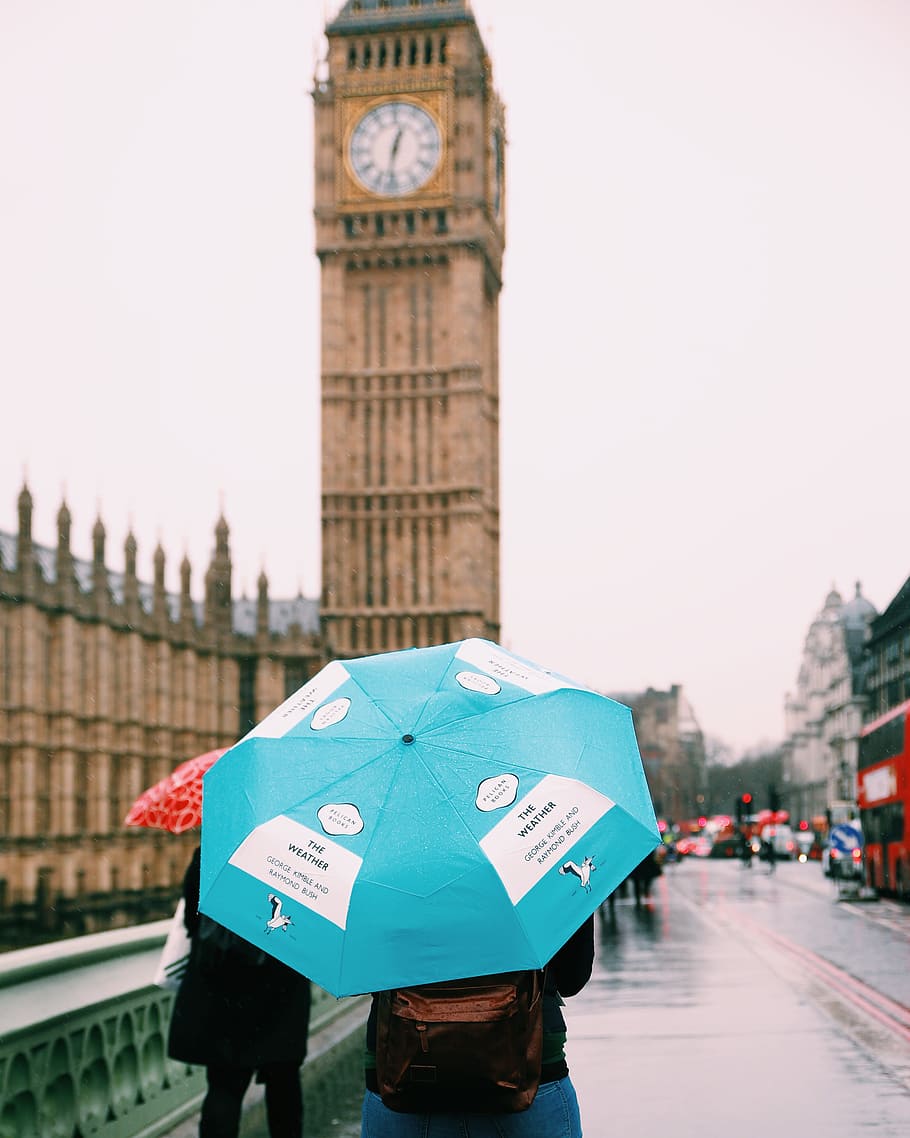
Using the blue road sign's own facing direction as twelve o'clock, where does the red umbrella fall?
The red umbrella is roughly at 12 o'clock from the blue road sign.

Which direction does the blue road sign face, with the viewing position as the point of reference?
facing the viewer

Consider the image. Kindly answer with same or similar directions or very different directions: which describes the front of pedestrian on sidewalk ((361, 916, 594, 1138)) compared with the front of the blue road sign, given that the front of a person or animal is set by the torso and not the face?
very different directions

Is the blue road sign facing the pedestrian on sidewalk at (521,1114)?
yes

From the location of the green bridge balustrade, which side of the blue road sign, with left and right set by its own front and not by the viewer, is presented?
front

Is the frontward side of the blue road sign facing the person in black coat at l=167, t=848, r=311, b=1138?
yes

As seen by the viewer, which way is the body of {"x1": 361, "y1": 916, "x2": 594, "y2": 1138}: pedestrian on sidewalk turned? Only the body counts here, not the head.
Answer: away from the camera

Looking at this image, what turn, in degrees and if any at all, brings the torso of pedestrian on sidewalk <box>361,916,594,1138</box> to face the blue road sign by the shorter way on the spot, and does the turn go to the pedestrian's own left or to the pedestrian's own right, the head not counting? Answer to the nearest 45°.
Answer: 0° — they already face it

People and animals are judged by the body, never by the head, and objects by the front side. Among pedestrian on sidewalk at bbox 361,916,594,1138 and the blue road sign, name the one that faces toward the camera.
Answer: the blue road sign

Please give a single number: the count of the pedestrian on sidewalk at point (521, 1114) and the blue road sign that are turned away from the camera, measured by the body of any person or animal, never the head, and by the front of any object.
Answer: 1

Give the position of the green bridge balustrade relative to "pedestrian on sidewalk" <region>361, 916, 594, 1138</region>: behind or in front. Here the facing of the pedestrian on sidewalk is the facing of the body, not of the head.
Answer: in front

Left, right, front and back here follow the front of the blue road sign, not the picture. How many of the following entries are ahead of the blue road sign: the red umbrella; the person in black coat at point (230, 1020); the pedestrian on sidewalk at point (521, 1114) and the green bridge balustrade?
4
